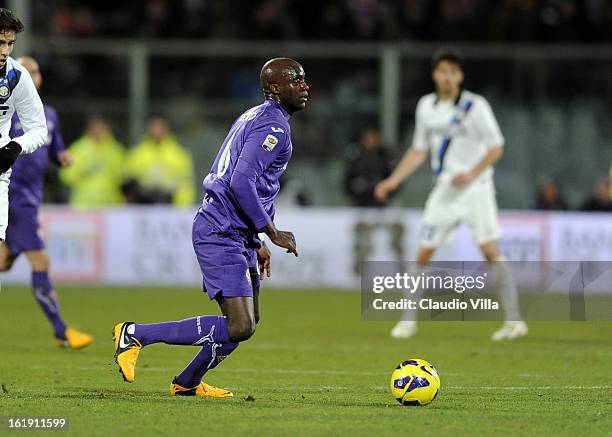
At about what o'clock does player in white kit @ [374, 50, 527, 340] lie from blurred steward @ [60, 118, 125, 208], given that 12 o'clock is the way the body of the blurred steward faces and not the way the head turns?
The player in white kit is roughly at 11 o'clock from the blurred steward.

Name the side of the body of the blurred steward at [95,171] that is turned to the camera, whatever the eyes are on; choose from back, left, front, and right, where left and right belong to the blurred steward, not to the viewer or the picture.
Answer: front

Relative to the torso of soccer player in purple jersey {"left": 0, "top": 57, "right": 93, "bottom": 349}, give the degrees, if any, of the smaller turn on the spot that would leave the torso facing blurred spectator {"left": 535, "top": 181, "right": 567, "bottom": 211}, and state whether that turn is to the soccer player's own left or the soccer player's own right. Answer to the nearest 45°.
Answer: approximately 45° to the soccer player's own left

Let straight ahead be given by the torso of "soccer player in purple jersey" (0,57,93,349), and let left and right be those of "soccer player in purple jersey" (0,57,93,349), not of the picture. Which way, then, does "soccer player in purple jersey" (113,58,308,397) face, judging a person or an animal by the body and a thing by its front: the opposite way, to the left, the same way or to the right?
the same way

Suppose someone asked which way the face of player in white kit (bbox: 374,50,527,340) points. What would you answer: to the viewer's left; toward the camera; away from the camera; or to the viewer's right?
toward the camera

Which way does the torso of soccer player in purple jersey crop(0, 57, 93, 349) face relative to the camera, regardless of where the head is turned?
to the viewer's right

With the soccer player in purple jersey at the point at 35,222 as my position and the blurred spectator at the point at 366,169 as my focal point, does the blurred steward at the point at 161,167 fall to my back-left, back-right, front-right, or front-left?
front-left

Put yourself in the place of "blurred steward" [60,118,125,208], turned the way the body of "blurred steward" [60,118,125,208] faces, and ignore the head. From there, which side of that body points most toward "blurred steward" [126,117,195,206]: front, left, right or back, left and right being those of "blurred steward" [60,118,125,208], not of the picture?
left

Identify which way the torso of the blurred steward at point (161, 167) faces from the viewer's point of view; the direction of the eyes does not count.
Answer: toward the camera

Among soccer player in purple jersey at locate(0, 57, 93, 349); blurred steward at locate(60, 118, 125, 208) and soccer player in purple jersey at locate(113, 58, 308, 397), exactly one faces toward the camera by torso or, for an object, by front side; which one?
the blurred steward

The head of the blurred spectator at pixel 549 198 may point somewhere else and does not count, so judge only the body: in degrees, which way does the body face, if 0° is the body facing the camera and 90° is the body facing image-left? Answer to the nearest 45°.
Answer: approximately 0°

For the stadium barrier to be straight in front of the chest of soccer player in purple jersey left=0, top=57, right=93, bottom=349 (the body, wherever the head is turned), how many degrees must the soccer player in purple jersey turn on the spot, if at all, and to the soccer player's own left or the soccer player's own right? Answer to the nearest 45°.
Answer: approximately 90° to the soccer player's own left

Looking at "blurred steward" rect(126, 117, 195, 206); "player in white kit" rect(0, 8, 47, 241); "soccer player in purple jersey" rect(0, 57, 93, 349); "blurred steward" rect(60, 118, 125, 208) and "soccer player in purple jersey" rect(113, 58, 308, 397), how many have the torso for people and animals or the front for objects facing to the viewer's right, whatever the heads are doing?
2

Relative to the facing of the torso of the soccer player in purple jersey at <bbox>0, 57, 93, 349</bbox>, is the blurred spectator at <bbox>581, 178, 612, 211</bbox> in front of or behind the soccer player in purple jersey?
in front

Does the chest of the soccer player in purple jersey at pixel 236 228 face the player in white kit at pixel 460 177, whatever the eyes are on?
no
